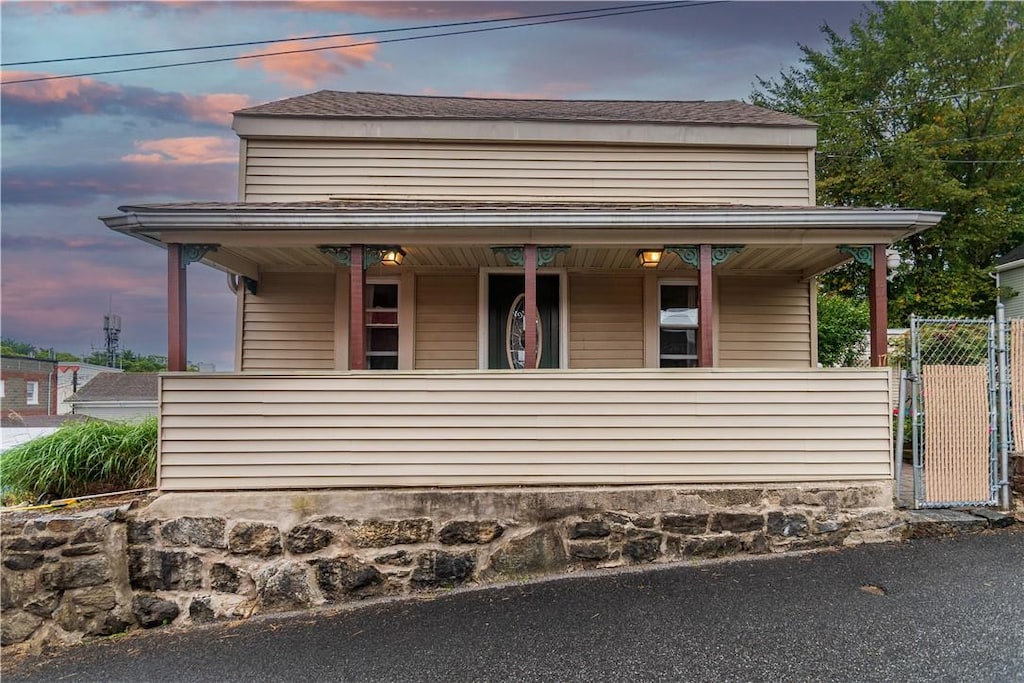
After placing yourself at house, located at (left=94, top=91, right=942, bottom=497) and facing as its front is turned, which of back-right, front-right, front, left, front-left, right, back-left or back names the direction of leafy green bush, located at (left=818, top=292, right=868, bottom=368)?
back-left

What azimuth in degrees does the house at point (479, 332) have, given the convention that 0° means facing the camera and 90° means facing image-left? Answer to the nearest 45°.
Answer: approximately 0°

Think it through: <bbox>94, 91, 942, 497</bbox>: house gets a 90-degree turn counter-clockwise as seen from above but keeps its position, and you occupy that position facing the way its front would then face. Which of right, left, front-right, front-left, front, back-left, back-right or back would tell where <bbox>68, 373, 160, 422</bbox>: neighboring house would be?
back-left

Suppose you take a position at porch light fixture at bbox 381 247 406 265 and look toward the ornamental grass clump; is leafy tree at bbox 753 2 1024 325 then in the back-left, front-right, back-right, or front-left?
back-right

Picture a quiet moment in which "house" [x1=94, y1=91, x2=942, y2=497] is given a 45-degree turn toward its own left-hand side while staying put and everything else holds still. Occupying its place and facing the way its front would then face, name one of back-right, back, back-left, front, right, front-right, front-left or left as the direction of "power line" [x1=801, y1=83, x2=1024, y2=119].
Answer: left

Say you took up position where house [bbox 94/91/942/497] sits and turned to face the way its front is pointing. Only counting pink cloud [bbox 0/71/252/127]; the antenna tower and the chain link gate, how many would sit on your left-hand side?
1

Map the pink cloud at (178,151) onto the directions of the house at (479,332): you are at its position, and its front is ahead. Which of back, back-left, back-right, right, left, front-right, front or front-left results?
back-right

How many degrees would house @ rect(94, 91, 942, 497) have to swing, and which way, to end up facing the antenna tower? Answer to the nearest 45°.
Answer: approximately 135° to its right

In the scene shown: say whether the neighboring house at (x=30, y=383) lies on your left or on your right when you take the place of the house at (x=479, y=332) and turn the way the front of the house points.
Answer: on your right

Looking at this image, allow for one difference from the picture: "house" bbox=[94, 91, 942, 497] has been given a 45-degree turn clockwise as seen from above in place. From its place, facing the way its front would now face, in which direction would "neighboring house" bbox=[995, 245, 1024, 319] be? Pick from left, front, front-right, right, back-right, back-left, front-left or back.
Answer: back

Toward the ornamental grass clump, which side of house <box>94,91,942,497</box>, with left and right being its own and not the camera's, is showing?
right

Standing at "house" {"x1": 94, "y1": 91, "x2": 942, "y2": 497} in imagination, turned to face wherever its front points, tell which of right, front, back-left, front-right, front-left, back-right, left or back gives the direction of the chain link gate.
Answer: left
